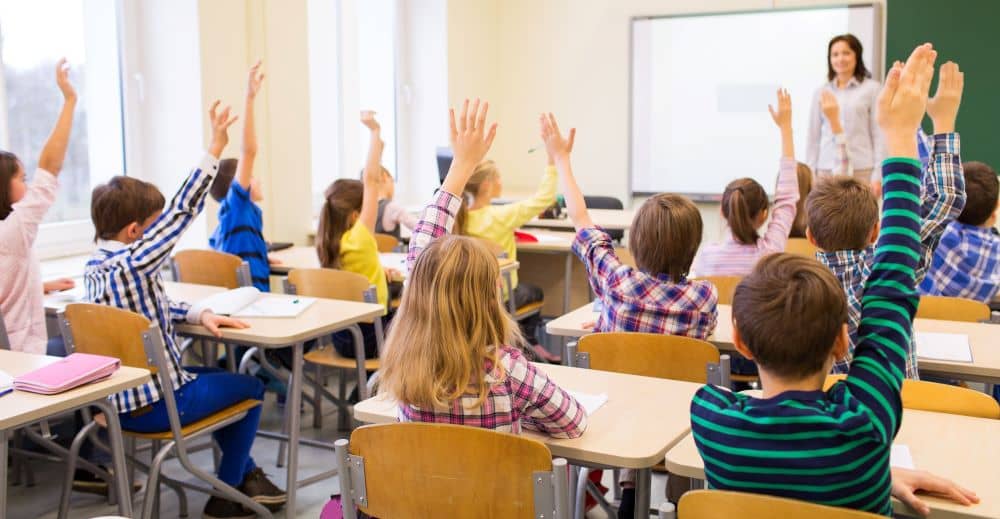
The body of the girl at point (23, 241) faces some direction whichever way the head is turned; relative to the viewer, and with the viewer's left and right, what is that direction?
facing away from the viewer and to the right of the viewer

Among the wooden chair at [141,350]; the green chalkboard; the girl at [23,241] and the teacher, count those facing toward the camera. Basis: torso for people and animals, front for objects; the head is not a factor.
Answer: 2

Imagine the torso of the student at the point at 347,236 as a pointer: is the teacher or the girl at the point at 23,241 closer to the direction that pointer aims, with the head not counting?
the teacher

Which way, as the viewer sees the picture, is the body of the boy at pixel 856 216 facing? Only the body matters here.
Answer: away from the camera

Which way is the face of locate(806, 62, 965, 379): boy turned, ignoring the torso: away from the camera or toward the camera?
away from the camera

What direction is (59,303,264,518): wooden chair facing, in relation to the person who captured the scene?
facing away from the viewer and to the right of the viewer

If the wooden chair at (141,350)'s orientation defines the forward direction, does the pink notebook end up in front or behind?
behind

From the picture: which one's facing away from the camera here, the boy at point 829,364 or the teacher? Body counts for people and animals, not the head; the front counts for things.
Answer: the boy
